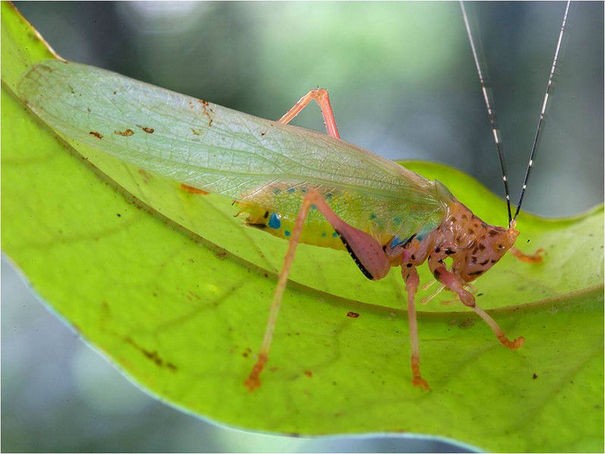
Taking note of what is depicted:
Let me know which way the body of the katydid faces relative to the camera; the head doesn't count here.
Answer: to the viewer's right
